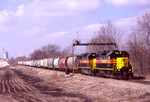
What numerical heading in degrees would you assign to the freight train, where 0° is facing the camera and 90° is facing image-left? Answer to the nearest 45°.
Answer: approximately 315°
